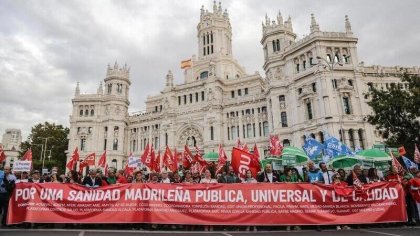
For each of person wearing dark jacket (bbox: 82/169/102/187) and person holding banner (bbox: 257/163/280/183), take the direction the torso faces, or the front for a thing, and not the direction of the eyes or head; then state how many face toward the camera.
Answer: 2

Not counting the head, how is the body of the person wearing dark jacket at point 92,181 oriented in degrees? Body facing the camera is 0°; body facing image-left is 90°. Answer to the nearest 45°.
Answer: approximately 0°

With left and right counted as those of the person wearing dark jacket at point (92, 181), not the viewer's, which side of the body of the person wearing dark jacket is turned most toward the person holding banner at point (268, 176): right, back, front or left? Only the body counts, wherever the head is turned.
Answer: left

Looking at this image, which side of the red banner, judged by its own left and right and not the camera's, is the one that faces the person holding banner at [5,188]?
right

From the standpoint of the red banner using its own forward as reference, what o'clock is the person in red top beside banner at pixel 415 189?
The person in red top beside banner is roughly at 9 o'clock from the red banner.

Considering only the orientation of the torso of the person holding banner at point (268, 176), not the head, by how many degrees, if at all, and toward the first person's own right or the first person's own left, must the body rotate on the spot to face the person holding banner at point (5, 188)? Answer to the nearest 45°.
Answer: approximately 90° to the first person's own right

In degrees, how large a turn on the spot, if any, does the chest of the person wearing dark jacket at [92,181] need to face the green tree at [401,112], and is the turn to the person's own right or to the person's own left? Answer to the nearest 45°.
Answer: approximately 90° to the person's own left

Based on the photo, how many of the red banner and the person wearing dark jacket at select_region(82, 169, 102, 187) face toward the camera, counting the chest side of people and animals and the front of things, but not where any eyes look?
2
